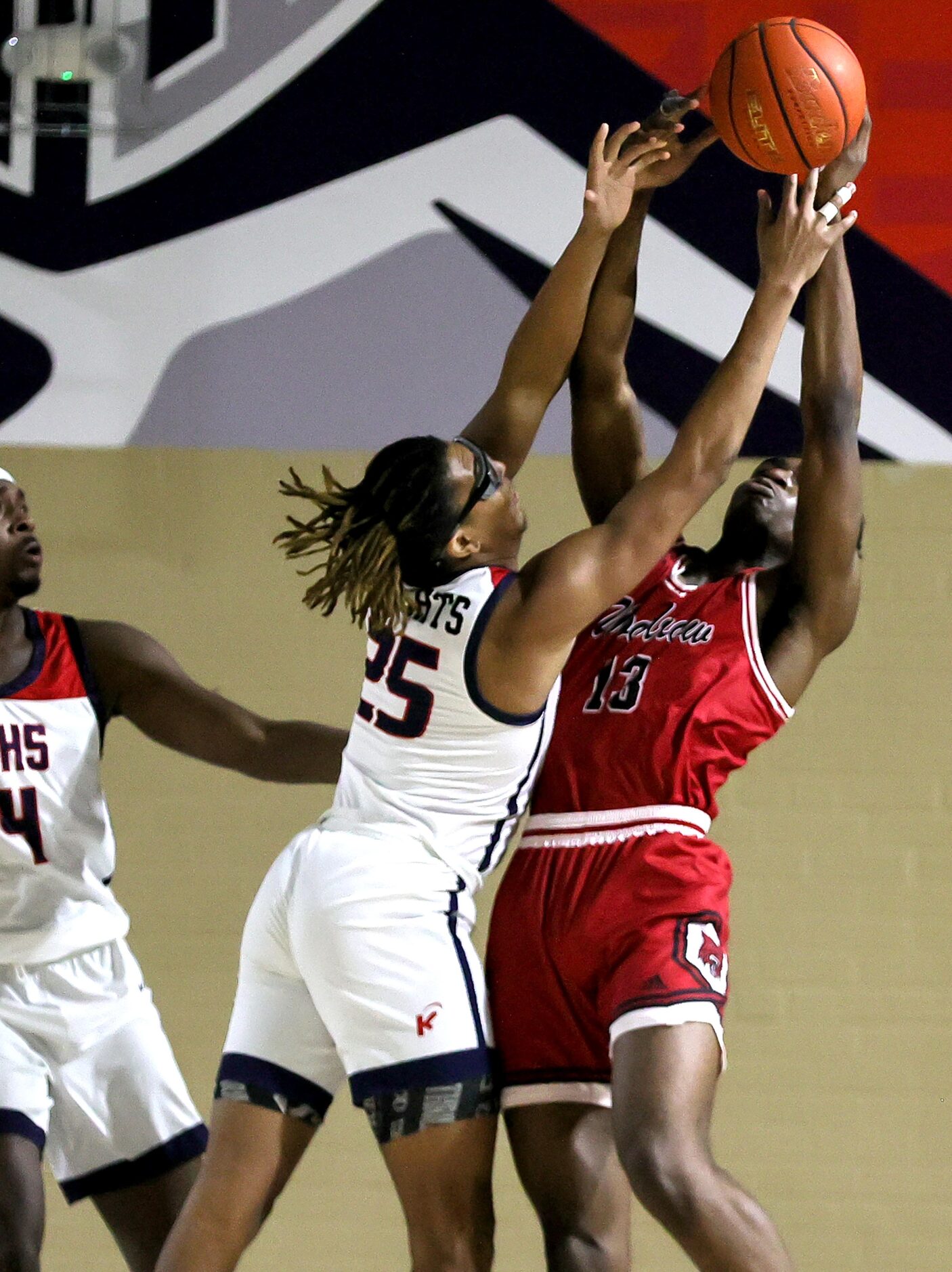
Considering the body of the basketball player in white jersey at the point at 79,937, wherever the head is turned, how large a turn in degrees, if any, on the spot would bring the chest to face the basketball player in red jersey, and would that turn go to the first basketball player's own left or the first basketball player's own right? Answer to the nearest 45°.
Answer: approximately 45° to the first basketball player's own left

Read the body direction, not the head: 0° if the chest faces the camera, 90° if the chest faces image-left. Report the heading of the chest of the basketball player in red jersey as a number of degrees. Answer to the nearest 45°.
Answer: approximately 45°

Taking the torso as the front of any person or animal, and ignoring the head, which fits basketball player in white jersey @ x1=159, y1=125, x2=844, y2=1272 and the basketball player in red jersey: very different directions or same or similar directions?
very different directions

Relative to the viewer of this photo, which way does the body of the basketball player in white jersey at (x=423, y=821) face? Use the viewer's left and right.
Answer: facing away from the viewer and to the right of the viewer

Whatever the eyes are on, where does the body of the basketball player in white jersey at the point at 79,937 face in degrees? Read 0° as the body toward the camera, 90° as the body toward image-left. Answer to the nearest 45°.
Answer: approximately 0°

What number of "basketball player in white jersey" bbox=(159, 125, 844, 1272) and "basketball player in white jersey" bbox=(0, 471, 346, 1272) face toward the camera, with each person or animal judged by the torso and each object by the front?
1

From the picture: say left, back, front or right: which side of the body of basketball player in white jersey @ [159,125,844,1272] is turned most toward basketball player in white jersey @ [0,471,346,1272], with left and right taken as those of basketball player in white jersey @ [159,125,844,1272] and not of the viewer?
left
